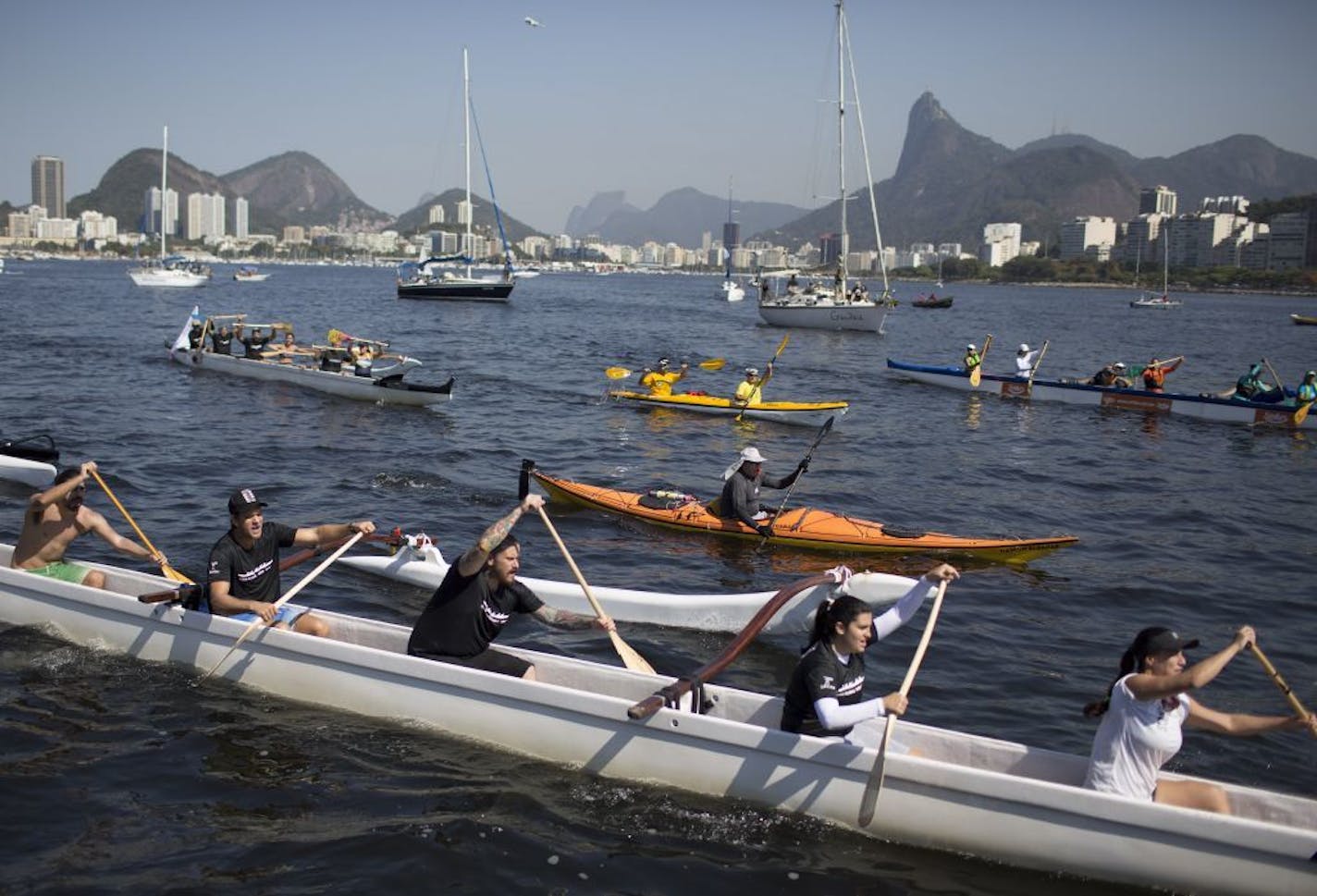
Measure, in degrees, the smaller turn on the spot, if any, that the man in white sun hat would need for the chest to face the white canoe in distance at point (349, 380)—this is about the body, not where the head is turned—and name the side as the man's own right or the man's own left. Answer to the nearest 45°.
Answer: approximately 180°

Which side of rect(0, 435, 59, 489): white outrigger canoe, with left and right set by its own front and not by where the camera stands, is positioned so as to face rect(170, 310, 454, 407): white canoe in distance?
left

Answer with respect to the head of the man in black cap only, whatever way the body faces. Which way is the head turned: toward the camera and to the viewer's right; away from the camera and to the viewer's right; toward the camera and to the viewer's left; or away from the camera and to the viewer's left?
toward the camera and to the viewer's right

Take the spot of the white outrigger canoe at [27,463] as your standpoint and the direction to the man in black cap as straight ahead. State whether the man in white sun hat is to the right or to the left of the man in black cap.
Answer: left

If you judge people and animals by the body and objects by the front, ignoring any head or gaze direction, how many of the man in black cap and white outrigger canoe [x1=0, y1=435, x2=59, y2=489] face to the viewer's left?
0

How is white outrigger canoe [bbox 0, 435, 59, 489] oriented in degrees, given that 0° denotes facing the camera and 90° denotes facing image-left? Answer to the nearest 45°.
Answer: approximately 315°

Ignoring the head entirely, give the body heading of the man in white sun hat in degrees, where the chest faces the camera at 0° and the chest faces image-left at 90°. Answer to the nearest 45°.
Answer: approximately 315°

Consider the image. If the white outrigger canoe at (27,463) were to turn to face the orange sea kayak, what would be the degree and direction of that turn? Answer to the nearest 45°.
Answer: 0° — it already faces it

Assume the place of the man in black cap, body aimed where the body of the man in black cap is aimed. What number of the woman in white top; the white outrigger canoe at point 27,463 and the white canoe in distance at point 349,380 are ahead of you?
1

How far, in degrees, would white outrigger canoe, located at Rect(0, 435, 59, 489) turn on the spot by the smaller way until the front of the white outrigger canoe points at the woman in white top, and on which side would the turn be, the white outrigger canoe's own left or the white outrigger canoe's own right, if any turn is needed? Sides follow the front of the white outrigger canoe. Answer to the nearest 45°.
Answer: approximately 45° to the white outrigger canoe's own right
